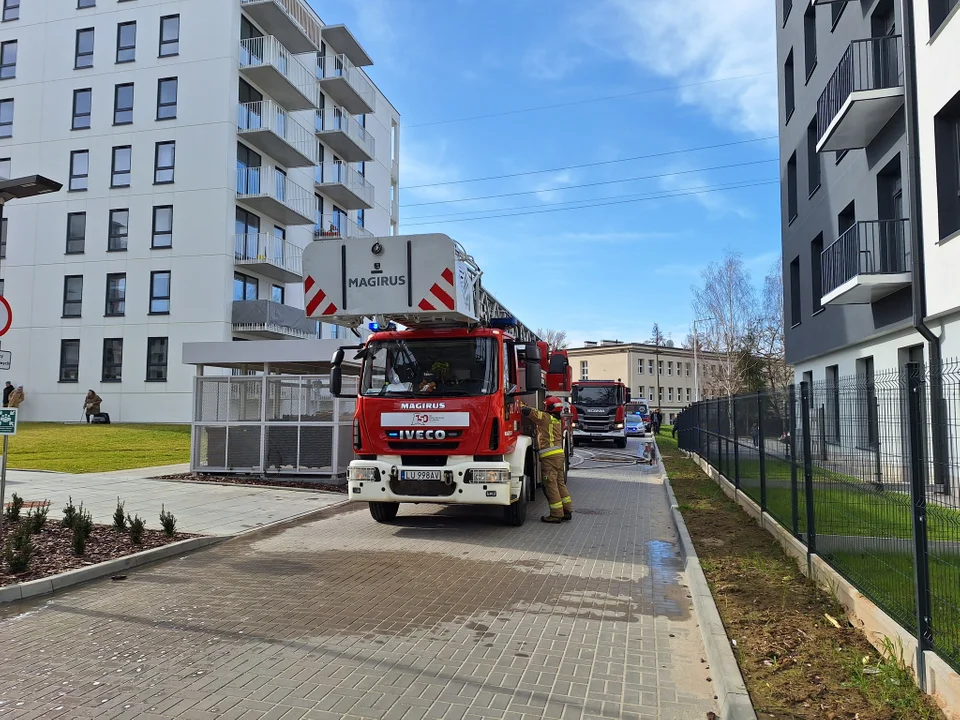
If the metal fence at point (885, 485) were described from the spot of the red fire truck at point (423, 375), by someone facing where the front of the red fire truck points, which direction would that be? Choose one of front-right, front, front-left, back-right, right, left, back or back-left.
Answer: front-left

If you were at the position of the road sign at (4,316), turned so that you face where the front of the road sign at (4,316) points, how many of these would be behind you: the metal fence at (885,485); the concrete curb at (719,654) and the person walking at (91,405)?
1

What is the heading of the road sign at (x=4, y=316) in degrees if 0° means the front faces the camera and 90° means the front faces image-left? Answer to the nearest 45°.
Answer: approximately 0°

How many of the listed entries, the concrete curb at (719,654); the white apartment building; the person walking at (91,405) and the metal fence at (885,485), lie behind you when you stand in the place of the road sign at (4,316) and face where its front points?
2

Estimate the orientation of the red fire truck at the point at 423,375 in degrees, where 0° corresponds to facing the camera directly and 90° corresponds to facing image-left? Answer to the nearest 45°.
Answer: approximately 0°

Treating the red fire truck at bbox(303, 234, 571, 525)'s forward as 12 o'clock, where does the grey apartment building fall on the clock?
The grey apartment building is roughly at 8 o'clock from the red fire truck.

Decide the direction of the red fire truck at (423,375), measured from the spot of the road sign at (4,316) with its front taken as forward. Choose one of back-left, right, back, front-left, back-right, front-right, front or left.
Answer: left

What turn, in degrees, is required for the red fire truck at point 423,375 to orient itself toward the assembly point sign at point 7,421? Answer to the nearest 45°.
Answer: approximately 90° to its right

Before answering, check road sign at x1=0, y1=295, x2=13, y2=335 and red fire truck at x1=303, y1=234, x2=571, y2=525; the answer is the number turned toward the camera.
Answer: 2

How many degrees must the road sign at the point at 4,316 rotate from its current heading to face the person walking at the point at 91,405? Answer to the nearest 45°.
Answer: approximately 180°

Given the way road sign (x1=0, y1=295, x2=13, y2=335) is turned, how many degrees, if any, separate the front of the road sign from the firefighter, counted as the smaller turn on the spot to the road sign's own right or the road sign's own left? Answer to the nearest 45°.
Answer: approximately 90° to the road sign's own left
